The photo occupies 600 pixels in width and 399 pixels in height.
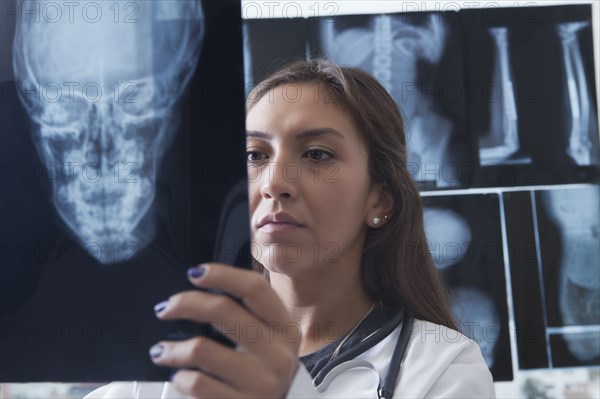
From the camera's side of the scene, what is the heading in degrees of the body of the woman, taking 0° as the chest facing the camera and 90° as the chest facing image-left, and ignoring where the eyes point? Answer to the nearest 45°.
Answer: approximately 45°

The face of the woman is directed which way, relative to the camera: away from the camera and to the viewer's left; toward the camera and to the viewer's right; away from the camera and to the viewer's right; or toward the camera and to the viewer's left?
toward the camera and to the viewer's left

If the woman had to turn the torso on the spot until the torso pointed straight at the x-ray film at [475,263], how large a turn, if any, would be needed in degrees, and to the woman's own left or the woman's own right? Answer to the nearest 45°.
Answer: approximately 180°

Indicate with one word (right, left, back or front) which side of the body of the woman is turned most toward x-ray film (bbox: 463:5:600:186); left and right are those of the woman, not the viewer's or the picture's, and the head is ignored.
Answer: back

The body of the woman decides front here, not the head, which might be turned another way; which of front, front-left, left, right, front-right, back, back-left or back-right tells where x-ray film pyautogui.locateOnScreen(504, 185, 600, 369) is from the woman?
back

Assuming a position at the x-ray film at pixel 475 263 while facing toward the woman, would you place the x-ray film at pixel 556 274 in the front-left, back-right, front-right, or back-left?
back-left
